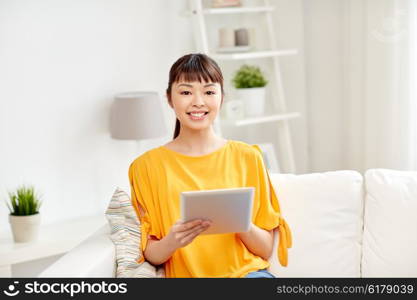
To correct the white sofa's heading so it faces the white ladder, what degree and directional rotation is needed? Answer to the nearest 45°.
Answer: approximately 180°

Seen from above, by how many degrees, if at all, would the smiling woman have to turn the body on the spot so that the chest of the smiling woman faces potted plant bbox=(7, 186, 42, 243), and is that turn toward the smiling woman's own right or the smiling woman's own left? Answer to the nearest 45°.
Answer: approximately 135° to the smiling woman's own right

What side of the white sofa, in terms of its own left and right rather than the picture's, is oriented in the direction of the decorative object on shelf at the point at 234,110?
back

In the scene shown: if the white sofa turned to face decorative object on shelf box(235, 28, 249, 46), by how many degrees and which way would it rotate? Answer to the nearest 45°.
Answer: approximately 180°

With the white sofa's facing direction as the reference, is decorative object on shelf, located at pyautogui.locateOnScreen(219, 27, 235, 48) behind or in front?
behind

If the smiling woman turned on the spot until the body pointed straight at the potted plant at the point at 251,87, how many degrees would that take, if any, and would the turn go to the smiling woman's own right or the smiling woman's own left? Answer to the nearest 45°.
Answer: approximately 180°

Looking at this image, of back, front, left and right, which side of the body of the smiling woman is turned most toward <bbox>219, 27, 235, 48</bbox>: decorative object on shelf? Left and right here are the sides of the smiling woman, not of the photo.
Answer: back

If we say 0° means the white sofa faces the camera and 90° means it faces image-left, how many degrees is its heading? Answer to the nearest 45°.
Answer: approximately 0°

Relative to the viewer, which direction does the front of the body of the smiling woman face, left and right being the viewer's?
facing the viewer

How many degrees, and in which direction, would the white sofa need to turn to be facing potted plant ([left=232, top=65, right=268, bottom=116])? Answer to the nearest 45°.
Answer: approximately 180°

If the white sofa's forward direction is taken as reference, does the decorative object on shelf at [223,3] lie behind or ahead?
behind

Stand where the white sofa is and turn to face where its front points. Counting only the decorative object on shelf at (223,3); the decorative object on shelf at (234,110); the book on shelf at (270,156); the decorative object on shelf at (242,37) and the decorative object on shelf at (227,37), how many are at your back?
5

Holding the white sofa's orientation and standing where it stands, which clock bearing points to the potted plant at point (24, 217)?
The potted plant is roughly at 4 o'clock from the white sofa.
